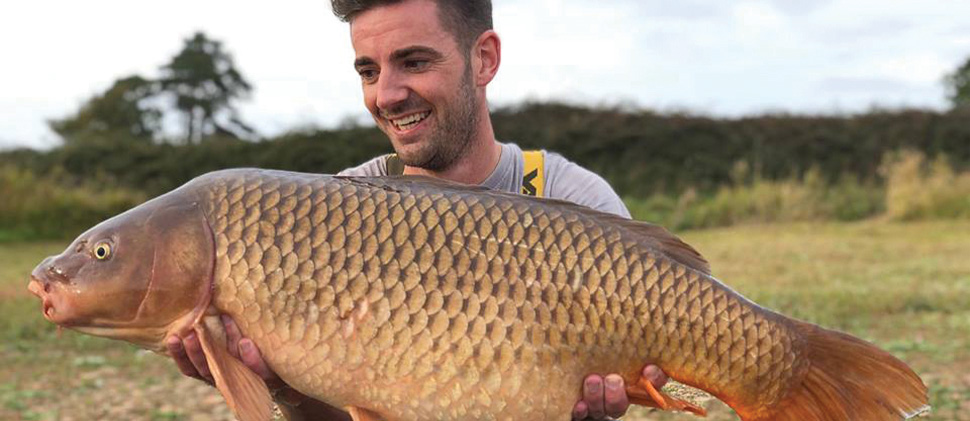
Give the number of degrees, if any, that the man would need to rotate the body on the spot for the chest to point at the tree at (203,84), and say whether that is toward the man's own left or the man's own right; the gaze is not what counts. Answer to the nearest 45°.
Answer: approximately 135° to the man's own right

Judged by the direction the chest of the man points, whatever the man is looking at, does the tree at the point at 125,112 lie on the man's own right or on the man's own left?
on the man's own right

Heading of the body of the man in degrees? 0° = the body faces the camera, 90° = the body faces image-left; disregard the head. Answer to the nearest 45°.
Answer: approximately 45°

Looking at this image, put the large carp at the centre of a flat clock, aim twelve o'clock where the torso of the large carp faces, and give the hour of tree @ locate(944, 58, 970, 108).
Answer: The tree is roughly at 4 o'clock from the large carp.

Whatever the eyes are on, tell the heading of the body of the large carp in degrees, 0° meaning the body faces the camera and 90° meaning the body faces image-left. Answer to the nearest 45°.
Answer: approximately 90°

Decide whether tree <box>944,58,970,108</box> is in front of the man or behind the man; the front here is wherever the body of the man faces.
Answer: behind

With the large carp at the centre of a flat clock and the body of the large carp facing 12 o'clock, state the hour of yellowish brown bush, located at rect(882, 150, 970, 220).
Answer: The yellowish brown bush is roughly at 4 o'clock from the large carp.

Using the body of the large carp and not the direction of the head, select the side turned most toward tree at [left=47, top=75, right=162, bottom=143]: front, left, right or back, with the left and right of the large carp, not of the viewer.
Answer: right

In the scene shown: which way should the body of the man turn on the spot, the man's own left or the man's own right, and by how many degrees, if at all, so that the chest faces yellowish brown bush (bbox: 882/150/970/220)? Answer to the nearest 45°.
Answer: approximately 180°
